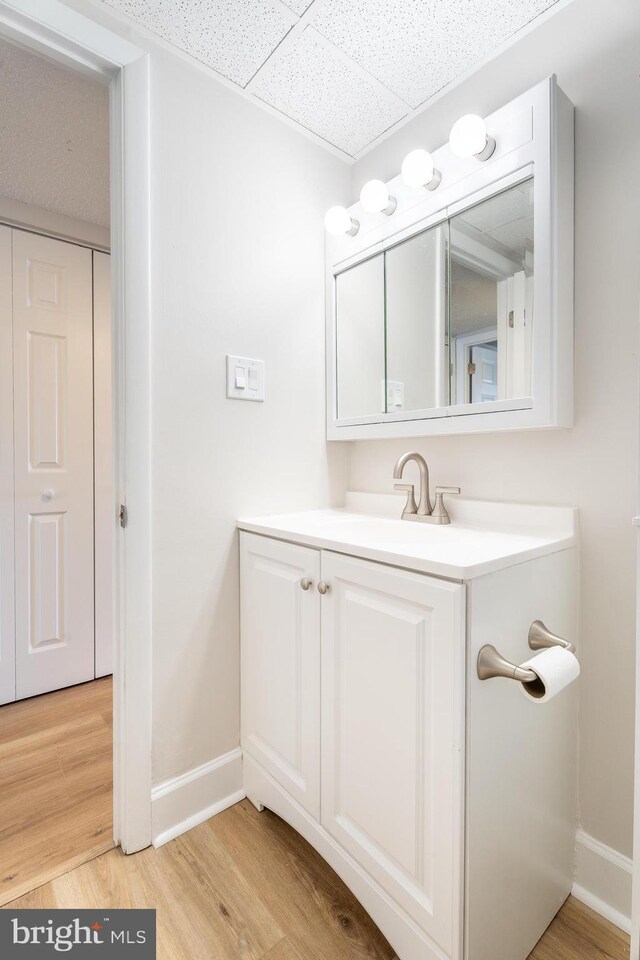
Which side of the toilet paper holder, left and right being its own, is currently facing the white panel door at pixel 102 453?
back

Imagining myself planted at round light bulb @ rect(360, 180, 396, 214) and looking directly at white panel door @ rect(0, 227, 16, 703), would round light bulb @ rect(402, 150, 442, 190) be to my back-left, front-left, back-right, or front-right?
back-left

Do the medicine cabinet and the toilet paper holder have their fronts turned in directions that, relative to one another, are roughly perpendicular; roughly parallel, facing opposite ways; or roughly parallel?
roughly perpendicular

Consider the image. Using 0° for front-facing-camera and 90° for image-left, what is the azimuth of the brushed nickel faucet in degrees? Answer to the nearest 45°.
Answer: approximately 45°

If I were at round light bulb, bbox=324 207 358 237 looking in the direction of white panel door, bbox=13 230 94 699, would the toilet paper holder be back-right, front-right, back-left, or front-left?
back-left

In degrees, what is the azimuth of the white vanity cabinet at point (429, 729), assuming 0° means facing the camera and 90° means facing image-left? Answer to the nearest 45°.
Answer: approximately 45°

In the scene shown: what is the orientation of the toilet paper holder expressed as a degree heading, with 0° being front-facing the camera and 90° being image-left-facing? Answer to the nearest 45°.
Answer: approximately 315°

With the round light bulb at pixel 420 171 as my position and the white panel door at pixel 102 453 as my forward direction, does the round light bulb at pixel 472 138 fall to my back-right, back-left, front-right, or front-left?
back-left
